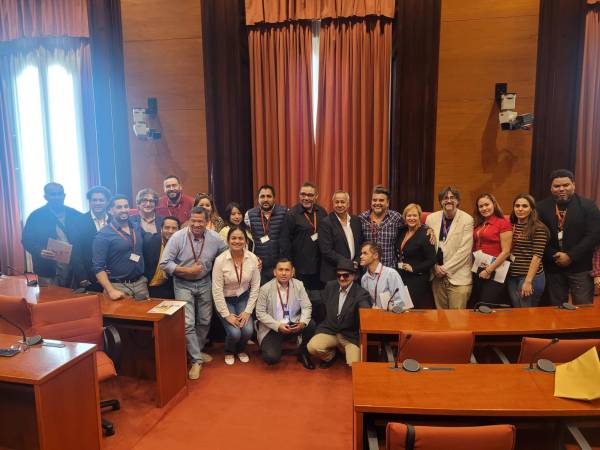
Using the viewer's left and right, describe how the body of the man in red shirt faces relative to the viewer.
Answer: facing the viewer

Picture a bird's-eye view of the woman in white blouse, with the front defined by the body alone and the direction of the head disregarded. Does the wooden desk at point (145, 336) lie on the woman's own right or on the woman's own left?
on the woman's own right

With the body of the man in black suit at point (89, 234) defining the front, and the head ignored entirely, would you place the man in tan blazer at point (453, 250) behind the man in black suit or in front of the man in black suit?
in front

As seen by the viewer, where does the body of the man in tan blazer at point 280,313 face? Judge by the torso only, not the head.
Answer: toward the camera

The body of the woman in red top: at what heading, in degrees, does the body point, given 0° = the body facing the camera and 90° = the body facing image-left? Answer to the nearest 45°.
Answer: approximately 45°

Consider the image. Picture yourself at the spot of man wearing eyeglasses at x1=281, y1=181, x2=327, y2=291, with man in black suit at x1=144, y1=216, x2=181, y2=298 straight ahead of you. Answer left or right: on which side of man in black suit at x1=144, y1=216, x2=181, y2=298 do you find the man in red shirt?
right

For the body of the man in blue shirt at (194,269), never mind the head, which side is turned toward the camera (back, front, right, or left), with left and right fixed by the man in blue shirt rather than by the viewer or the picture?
front

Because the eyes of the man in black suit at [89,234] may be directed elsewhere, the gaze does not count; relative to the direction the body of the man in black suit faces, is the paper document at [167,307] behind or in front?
in front

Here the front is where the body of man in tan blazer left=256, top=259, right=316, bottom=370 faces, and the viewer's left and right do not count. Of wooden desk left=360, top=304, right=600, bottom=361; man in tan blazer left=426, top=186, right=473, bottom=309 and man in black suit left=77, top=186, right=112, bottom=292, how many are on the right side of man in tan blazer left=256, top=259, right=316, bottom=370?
1

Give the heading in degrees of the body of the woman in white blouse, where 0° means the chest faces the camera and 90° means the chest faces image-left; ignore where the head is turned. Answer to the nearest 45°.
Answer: approximately 0°

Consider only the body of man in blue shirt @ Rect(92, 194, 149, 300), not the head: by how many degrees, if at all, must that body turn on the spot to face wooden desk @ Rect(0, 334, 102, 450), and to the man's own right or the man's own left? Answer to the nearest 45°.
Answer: approximately 45° to the man's own right
